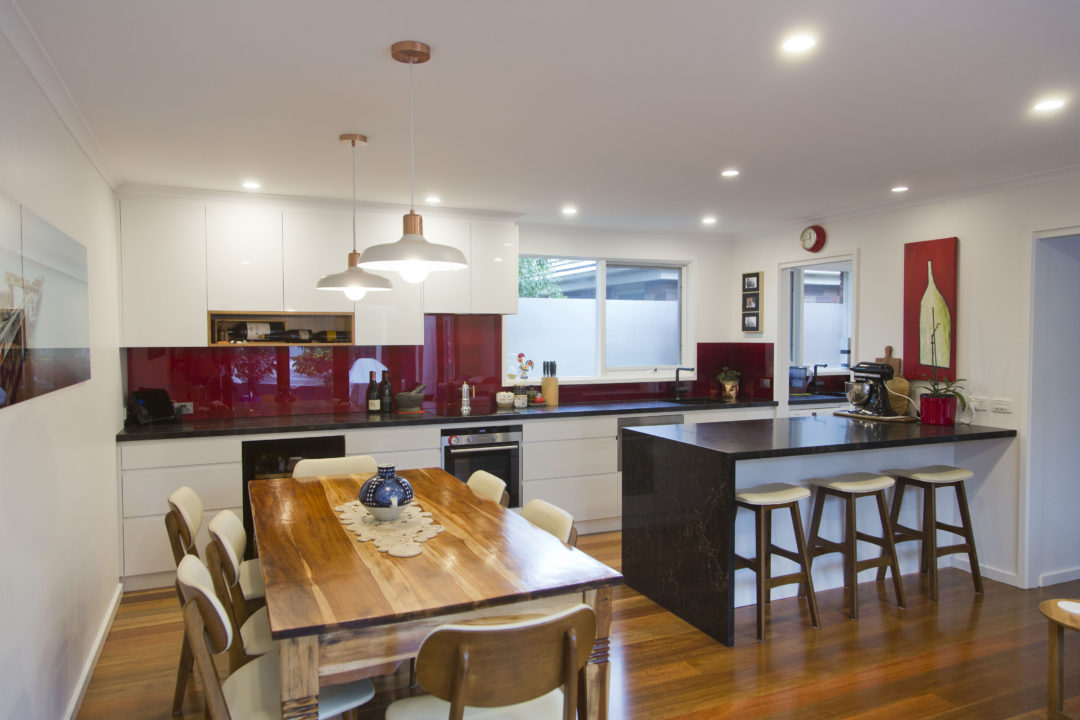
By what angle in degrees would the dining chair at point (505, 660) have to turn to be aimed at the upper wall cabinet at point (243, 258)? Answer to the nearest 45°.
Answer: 0° — it already faces it

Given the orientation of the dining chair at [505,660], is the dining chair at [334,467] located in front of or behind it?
in front

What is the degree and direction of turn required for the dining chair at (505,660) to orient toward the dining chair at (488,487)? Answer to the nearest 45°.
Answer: approximately 45° to its right

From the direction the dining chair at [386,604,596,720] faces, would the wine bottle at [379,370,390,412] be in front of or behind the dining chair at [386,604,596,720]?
in front

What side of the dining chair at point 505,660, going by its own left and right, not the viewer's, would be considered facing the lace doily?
front

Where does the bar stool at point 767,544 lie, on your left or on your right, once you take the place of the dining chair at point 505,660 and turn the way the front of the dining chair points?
on your right

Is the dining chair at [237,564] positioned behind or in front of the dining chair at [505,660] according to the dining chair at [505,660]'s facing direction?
in front

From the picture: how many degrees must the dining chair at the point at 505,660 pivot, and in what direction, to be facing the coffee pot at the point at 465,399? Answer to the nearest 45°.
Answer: approximately 45° to its right

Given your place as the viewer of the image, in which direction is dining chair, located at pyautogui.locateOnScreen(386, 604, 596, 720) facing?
facing away from the viewer and to the left of the viewer
